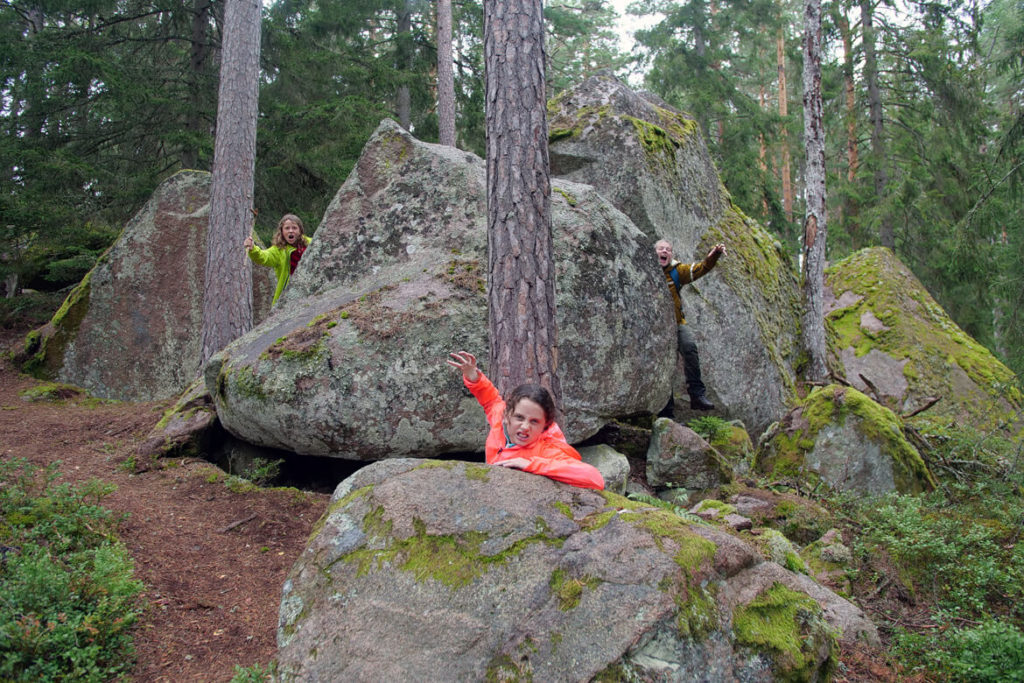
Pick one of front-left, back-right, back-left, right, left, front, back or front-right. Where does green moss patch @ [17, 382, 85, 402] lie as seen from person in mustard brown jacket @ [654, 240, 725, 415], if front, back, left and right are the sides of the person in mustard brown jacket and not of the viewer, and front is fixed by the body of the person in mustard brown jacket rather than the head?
right

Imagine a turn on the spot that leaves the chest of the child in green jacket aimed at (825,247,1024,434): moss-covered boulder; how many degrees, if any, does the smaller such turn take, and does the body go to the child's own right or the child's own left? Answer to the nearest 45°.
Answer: approximately 90° to the child's own left

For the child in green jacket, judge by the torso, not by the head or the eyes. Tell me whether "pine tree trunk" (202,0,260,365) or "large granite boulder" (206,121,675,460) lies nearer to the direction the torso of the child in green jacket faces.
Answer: the large granite boulder

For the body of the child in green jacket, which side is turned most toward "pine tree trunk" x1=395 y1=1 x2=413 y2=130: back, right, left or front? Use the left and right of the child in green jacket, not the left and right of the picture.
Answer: back

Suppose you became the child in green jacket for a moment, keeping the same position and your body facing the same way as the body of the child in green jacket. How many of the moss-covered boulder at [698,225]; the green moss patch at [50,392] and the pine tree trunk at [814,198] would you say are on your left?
2

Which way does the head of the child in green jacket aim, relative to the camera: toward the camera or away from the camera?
toward the camera

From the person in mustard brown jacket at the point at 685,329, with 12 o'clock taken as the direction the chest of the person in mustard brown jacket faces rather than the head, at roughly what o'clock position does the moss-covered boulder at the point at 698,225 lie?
The moss-covered boulder is roughly at 6 o'clock from the person in mustard brown jacket.

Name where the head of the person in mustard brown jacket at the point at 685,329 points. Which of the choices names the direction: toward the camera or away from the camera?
toward the camera

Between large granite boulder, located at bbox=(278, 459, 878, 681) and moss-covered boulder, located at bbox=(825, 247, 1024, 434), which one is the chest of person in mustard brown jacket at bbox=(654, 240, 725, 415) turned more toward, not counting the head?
the large granite boulder

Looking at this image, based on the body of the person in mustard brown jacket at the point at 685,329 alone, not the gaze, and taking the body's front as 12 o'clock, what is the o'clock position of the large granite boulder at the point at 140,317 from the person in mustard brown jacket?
The large granite boulder is roughly at 3 o'clock from the person in mustard brown jacket.

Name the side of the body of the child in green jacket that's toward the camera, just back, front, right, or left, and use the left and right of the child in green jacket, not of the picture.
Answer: front

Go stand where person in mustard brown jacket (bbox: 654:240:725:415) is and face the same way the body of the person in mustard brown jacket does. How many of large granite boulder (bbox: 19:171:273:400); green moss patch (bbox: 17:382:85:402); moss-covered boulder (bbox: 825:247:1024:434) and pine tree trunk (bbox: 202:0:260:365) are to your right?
3

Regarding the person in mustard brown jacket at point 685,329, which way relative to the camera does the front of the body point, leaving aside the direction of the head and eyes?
toward the camera

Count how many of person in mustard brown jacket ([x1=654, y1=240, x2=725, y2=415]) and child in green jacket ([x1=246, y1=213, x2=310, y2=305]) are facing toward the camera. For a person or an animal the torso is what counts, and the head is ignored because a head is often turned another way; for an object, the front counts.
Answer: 2

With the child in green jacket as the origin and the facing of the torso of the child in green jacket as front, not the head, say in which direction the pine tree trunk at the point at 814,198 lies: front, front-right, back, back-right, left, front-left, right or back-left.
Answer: left
